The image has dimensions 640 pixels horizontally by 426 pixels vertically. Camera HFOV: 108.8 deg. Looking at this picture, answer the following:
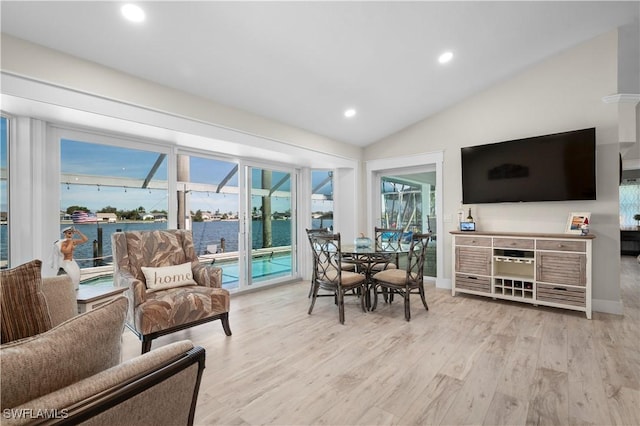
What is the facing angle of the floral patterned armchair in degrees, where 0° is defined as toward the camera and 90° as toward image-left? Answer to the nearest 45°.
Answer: approximately 315°

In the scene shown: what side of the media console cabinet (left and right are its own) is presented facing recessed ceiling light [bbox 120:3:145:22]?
front

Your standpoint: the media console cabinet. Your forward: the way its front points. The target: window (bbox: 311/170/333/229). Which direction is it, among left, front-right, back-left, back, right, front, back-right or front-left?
front-right

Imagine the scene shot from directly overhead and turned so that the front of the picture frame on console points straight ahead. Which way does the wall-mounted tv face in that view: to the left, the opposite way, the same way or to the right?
the same way

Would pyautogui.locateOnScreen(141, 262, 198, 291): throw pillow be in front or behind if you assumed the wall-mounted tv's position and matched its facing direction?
in front

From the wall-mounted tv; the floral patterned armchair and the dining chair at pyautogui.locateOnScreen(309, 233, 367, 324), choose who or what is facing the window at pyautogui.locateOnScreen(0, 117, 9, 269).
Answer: the wall-mounted tv

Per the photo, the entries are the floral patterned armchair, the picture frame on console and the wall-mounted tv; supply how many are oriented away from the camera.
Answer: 0

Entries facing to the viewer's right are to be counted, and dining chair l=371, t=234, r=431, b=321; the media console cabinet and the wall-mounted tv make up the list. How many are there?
0

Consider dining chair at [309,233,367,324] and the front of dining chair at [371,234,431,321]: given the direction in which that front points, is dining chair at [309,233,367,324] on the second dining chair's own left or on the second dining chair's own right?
on the second dining chair's own left

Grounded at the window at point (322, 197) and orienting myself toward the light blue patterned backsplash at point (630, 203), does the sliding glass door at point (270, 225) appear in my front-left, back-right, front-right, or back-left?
back-right

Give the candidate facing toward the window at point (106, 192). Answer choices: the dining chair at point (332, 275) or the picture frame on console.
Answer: the picture frame on console

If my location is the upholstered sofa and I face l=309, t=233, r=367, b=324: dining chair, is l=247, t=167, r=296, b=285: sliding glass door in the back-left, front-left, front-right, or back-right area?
front-left

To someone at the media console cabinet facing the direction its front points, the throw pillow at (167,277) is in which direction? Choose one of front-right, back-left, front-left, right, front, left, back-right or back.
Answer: front
